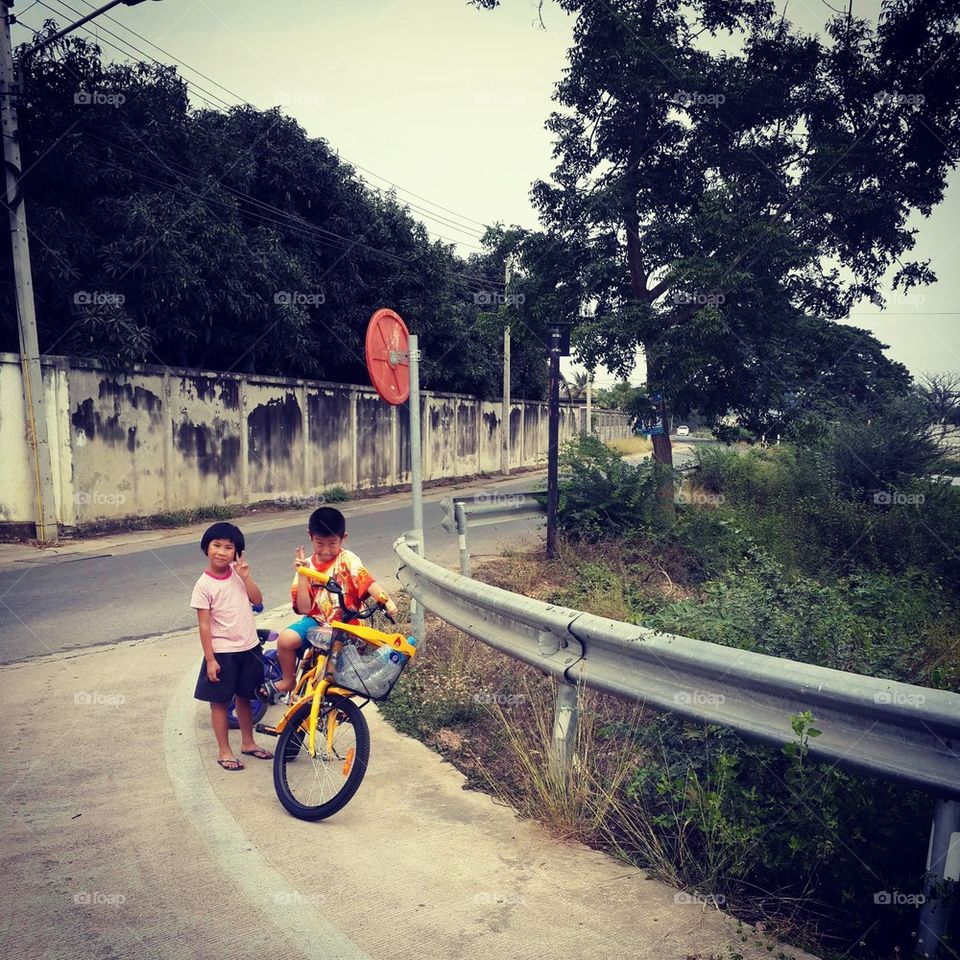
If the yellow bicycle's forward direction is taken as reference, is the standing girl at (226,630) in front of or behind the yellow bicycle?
behind

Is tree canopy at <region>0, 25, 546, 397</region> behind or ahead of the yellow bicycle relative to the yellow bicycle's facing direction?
behind

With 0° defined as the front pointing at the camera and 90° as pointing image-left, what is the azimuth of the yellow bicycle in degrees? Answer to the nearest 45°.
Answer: approximately 315°

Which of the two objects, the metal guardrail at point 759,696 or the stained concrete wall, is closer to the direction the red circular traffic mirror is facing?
the stained concrete wall

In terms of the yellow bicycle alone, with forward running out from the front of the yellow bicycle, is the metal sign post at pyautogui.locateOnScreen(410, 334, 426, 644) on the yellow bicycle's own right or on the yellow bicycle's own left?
on the yellow bicycle's own left

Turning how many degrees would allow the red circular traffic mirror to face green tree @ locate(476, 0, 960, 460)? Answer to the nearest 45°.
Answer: approximately 90° to its right

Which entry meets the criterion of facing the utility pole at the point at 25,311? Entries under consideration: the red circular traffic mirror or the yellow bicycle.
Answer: the red circular traffic mirror

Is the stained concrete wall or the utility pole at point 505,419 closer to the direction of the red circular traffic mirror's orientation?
the stained concrete wall

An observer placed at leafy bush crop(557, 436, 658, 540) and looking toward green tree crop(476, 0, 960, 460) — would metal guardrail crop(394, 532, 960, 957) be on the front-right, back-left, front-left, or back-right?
back-right

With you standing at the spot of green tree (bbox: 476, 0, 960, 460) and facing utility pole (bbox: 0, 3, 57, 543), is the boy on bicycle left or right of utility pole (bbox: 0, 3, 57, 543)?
left
